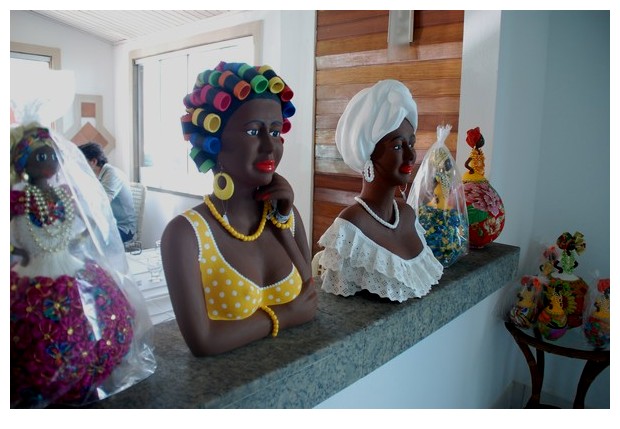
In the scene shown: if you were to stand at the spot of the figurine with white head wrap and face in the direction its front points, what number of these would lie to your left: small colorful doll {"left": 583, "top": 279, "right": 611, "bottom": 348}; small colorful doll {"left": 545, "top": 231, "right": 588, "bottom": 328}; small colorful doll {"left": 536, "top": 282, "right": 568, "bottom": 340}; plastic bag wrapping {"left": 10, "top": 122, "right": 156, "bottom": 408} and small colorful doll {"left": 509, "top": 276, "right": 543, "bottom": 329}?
4

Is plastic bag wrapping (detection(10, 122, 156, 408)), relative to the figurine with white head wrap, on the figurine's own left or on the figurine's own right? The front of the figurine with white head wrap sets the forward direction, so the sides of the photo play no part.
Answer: on the figurine's own right

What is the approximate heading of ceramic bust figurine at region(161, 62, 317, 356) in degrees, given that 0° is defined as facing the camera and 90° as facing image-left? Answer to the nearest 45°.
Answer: approximately 315°

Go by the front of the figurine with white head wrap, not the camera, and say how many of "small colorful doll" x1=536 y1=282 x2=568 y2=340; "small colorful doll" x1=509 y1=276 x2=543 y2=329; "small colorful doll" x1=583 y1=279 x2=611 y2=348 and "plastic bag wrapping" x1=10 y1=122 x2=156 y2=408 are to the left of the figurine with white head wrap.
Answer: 3

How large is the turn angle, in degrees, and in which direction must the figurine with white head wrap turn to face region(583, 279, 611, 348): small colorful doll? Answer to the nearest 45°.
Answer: approximately 90° to its left

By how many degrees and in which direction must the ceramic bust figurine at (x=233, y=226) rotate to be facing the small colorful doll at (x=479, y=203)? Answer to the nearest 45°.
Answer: approximately 90° to its left

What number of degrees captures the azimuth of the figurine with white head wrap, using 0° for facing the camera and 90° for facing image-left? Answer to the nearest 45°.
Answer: approximately 315°
